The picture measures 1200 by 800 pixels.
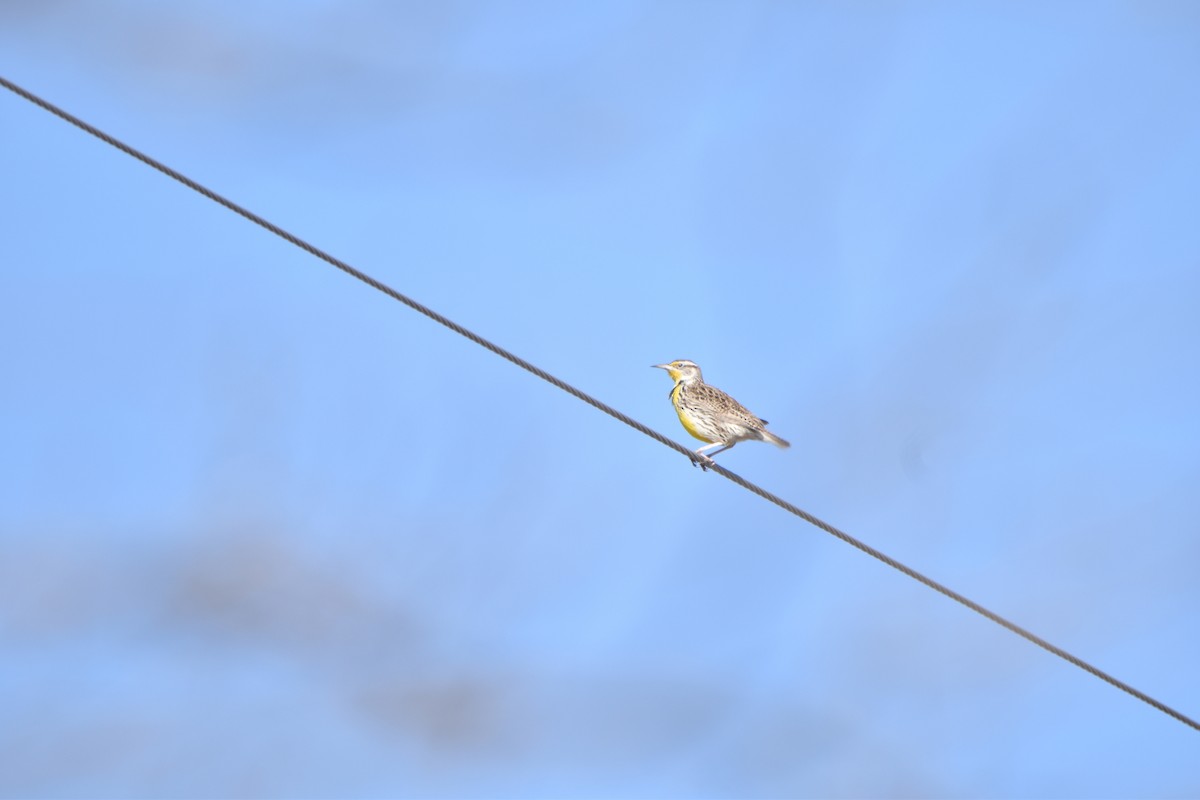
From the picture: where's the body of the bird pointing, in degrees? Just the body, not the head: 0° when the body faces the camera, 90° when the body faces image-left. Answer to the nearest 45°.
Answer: approximately 90°
